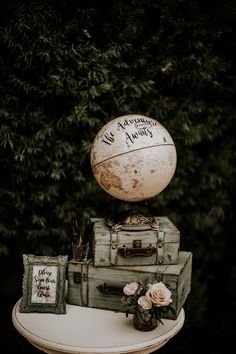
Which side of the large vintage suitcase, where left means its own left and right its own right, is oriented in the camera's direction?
front

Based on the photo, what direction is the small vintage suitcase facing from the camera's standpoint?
toward the camera

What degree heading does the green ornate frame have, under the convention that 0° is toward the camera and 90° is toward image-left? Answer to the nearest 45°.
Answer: approximately 0°
